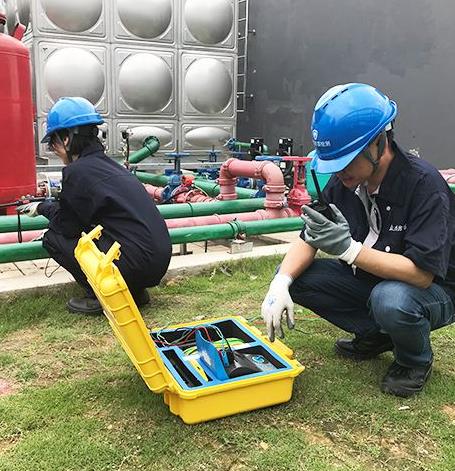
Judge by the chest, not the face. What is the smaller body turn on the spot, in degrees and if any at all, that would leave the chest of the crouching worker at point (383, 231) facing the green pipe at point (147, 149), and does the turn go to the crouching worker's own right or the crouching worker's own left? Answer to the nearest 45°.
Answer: approximately 90° to the crouching worker's own right

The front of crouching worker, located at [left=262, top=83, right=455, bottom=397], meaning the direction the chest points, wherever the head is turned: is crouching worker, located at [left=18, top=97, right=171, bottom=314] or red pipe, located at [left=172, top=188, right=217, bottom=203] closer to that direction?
the crouching worker

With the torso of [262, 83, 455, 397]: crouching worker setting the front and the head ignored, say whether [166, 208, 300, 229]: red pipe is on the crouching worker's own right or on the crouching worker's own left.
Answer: on the crouching worker's own right

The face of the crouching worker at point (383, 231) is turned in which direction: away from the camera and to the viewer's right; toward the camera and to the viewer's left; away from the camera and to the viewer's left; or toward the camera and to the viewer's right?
toward the camera and to the viewer's left

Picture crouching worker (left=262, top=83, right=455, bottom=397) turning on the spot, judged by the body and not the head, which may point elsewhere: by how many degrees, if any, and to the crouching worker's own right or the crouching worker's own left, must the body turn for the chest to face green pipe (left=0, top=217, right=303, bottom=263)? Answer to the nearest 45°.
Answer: approximately 90° to the crouching worker's own right

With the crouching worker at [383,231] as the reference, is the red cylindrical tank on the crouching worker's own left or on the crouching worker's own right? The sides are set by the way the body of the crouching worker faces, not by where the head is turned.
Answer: on the crouching worker's own right

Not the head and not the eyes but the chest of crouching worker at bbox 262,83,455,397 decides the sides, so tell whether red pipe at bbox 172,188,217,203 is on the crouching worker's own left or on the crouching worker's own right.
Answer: on the crouching worker's own right

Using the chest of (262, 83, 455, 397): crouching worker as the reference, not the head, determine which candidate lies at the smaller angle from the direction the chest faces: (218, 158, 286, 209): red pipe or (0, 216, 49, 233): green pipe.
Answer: the green pipe
